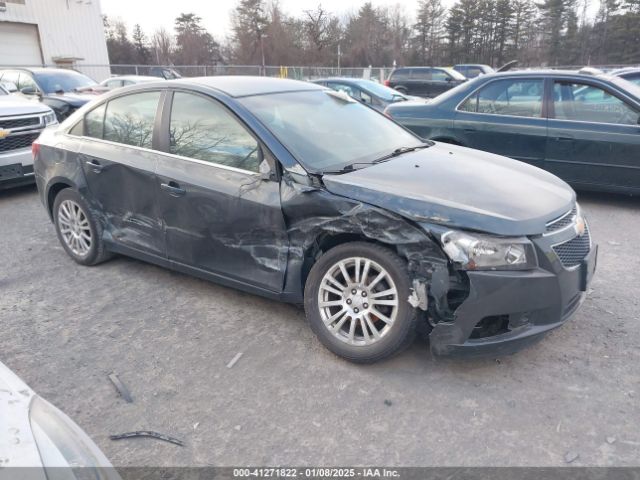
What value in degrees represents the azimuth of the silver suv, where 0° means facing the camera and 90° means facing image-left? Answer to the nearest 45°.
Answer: approximately 315°

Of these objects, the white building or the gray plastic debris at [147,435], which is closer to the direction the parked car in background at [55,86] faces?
the gray plastic debris

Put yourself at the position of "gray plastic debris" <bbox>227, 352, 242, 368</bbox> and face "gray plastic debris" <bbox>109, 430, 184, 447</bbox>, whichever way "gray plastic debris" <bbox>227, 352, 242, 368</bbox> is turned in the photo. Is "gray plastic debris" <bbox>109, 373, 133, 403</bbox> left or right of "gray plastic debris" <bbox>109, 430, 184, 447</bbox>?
right

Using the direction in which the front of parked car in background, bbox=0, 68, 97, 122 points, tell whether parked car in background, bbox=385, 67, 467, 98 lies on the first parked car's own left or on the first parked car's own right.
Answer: on the first parked car's own left

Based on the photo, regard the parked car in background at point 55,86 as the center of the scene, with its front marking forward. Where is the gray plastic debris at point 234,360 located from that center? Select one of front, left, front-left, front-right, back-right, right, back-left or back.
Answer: front-right

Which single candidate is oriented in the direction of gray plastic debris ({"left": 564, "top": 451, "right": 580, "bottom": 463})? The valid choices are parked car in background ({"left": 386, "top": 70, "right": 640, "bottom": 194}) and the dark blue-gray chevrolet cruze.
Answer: the dark blue-gray chevrolet cruze

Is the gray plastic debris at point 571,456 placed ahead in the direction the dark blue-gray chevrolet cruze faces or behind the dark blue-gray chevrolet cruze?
ahead

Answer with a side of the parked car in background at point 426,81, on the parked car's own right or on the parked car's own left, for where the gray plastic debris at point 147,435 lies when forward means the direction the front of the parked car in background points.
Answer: on the parked car's own right

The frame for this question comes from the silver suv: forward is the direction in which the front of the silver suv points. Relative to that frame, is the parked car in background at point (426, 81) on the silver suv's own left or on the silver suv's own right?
on the silver suv's own left
